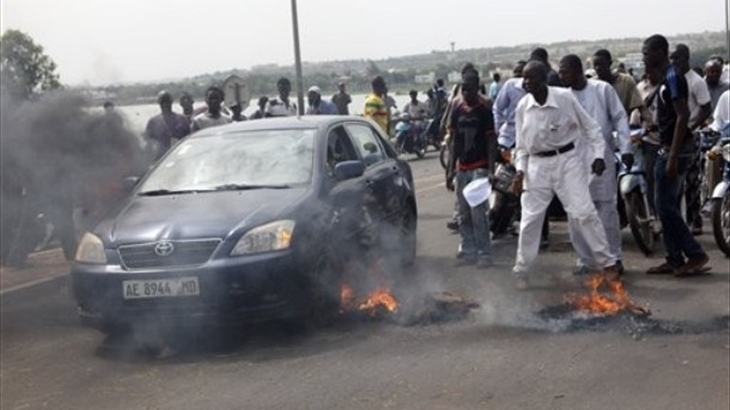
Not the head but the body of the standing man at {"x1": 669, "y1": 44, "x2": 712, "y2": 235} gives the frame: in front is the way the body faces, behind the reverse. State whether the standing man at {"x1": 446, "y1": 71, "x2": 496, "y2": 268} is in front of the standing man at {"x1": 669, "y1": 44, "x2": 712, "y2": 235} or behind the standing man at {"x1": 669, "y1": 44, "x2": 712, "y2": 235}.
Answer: in front

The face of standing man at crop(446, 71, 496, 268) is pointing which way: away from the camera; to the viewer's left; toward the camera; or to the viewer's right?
toward the camera

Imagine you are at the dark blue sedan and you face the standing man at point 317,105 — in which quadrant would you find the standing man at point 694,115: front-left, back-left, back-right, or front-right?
front-right

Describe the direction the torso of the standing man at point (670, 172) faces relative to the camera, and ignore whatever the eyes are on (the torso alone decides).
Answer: to the viewer's left

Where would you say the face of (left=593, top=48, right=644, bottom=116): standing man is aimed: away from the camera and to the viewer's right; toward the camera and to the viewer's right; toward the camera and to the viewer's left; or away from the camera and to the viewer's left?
toward the camera and to the viewer's left

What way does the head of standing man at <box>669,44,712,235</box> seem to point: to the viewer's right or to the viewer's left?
to the viewer's left

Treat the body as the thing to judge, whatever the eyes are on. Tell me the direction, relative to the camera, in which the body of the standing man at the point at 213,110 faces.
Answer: toward the camera

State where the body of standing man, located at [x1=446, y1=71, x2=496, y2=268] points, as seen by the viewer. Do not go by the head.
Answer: toward the camera

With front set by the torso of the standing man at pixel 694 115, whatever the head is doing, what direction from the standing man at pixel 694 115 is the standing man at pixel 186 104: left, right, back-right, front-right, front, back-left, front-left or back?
front

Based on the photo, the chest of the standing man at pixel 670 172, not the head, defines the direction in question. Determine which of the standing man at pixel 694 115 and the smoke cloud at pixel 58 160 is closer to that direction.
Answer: the smoke cloud

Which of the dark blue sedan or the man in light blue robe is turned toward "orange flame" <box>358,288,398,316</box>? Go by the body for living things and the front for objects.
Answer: the man in light blue robe

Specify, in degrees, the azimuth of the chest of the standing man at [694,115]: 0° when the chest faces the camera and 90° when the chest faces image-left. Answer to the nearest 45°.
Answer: approximately 90°

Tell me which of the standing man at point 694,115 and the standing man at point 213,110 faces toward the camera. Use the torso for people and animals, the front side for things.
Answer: the standing man at point 213,110

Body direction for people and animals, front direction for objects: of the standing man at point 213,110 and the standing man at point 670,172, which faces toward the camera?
the standing man at point 213,110
